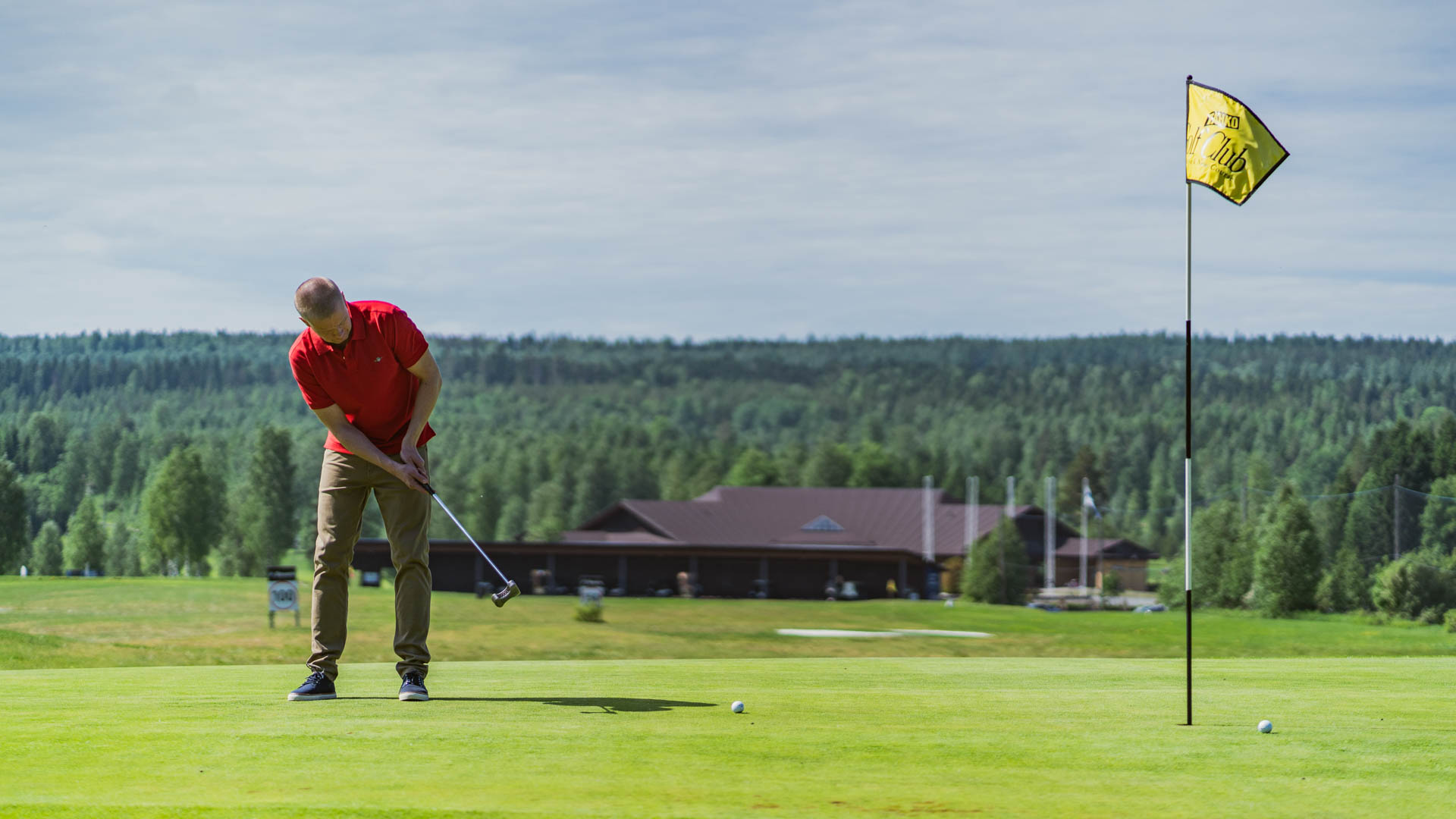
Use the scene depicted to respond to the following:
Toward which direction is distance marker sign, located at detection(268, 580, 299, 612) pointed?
toward the camera

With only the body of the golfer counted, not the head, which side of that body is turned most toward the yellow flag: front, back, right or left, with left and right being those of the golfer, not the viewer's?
left

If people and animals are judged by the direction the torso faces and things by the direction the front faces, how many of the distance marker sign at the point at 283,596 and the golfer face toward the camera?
2

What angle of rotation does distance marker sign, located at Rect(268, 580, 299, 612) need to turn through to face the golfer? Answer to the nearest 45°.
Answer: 0° — it already faces them

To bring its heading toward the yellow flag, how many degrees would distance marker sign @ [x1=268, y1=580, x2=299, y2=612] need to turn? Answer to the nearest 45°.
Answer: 0° — it already faces it

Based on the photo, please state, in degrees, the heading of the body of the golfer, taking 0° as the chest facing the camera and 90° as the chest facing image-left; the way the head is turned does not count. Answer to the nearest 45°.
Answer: approximately 0°

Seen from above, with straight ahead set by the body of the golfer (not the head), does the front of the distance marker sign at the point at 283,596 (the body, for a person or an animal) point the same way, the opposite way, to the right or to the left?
the same way

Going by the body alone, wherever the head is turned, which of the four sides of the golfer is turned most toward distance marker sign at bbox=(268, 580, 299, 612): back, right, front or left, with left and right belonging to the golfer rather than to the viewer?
back
